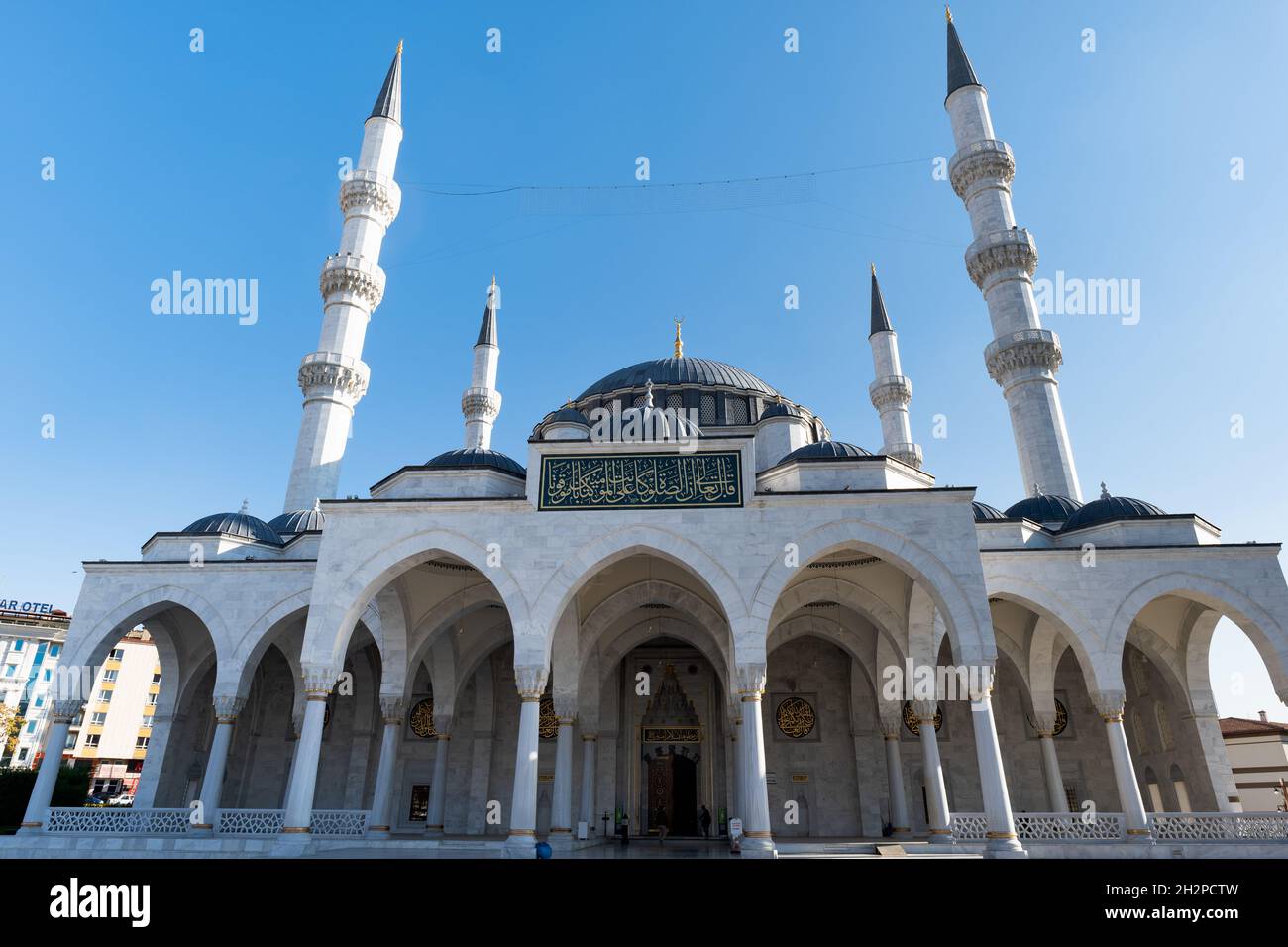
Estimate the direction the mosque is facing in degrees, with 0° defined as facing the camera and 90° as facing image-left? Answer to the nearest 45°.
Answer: approximately 0°
